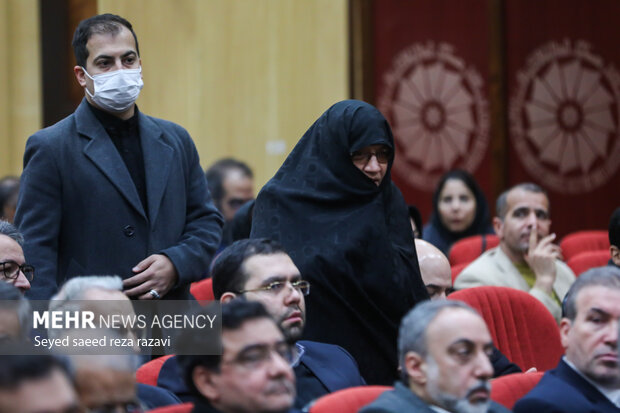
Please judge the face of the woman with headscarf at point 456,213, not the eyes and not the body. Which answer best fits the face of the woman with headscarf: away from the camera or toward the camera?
toward the camera

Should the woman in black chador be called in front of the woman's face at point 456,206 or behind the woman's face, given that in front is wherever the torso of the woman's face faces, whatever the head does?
in front

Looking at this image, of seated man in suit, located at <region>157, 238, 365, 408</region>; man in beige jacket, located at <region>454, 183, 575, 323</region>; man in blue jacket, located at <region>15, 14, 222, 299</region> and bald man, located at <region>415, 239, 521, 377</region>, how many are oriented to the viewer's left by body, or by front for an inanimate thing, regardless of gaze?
0

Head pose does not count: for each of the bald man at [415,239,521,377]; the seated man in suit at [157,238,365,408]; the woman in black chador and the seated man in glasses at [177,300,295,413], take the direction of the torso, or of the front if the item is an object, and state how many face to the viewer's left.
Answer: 0

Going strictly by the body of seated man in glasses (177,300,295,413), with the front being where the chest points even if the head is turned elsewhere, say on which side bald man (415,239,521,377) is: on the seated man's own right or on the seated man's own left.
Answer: on the seated man's own left

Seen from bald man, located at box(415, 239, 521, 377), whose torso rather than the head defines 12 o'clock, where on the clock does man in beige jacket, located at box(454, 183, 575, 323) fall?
The man in beige jacket is roughly at 8 o'clock from the bald man.

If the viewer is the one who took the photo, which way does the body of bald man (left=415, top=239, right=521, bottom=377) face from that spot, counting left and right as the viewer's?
facing the viewer and to the right of the viewer

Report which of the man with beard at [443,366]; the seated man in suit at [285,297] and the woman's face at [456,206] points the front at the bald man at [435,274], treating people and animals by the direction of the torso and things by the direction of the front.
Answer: the woman's face

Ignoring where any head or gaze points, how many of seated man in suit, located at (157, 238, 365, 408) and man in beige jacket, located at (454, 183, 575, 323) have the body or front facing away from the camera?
0

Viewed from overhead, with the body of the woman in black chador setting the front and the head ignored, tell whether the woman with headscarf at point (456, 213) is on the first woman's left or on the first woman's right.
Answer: on the first woman's left

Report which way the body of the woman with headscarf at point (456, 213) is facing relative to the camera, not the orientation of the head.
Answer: toward the camera

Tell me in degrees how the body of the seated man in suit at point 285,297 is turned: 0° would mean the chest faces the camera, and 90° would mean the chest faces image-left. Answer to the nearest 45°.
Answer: approximately 315°

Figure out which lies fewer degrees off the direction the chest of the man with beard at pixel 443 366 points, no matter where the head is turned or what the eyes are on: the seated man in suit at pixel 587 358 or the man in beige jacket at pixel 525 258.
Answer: the seated man in suit

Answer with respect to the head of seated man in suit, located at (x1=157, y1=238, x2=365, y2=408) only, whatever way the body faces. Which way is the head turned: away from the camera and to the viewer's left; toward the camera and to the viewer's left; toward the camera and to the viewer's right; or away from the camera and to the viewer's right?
toward the camera and to the viewer's right

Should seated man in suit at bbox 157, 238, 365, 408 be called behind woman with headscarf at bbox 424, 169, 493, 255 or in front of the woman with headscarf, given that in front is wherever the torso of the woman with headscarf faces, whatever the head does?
in front
